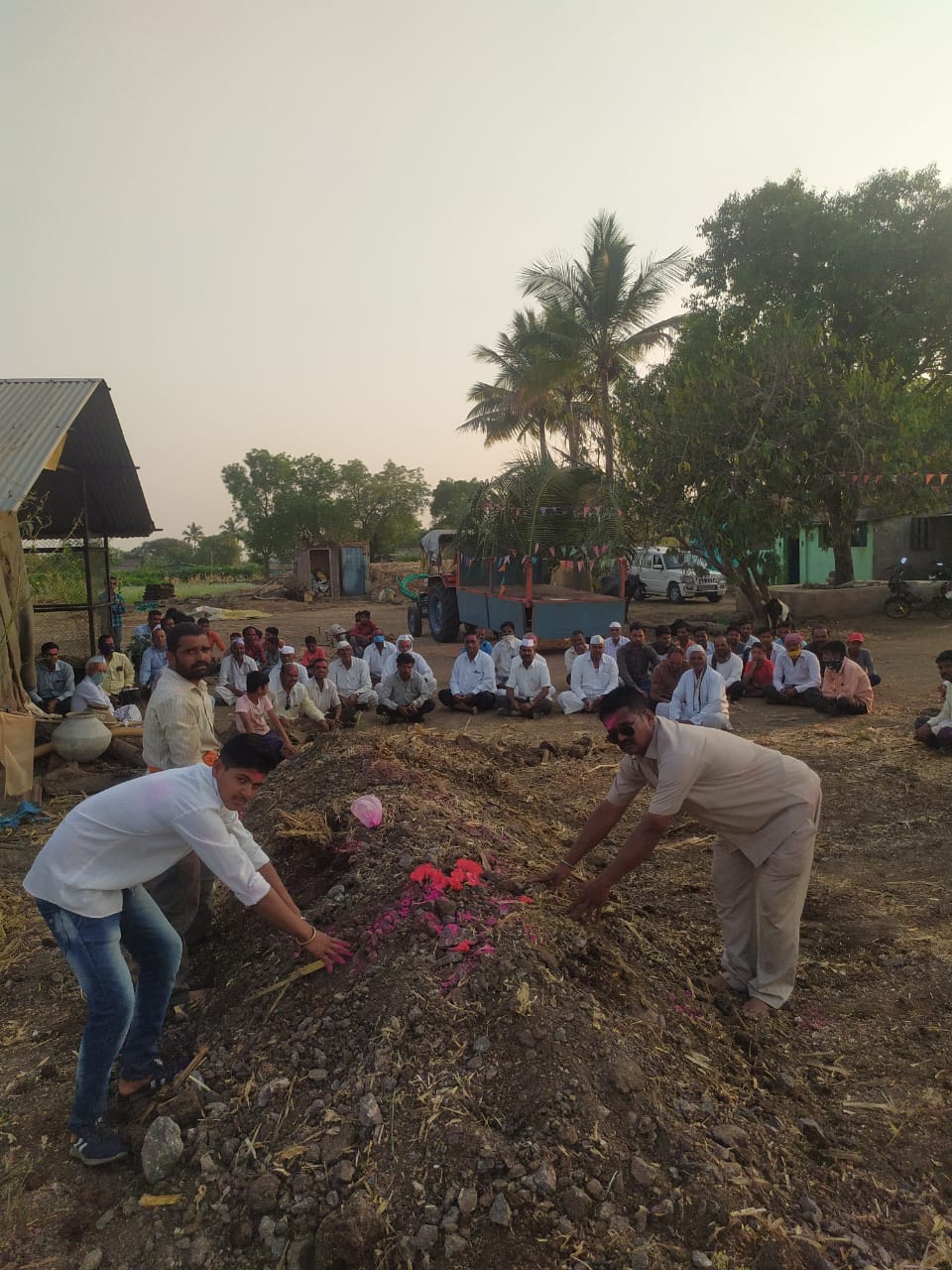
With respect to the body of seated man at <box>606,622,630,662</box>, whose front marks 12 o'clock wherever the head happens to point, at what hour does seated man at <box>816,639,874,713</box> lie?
seated man at <box>816,639,874,713</box> is roughly at 10 o'clock from seated man at <box>606,622,630,662</box>.

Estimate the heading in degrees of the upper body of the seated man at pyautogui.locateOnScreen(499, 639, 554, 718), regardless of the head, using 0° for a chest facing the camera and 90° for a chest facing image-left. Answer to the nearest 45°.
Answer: approximately 0°

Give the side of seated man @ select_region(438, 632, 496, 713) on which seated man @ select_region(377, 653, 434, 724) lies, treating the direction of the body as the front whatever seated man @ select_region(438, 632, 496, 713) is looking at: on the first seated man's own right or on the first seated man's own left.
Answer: on the first seated man's own right

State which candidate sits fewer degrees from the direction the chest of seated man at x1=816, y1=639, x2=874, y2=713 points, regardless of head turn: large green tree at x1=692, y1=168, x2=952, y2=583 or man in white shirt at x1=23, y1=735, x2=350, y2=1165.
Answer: the man in white shirt

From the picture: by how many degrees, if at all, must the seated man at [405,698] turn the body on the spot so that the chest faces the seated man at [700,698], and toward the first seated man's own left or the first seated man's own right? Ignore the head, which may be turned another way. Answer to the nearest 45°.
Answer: approximately 45° to the first seated man's own left

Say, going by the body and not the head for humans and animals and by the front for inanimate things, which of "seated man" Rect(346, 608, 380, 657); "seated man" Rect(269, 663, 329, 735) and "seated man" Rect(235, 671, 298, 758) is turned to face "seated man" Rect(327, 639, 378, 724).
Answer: "seated man" Rect(346, 608, 380, 657)

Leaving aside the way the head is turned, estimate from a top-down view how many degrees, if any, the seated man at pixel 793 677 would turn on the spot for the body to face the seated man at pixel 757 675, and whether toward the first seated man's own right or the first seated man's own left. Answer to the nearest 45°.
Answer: approximately 135° to the first seated man's own right

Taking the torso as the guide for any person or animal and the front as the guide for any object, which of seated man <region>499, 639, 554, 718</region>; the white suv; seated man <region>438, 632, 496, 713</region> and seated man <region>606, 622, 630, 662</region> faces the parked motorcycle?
the white suv

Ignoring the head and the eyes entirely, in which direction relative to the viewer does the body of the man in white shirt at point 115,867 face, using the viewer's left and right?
facing to the right of the viewer

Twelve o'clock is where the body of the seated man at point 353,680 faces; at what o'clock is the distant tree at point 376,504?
The distant tree is roughly at 6 o'clock from the seated man.
